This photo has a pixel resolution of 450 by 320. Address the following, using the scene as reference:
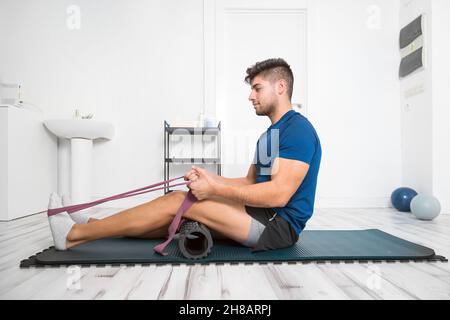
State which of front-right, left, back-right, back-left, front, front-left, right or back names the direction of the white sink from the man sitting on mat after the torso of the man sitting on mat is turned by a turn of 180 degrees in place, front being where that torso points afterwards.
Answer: back-left

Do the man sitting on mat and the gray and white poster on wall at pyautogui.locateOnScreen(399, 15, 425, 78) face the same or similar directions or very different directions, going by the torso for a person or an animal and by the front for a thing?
same or similar directions

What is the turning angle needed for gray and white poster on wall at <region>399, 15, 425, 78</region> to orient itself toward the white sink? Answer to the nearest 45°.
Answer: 0° — it already faces it

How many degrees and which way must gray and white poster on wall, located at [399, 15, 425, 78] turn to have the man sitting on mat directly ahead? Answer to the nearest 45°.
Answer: approximately 45° to its left

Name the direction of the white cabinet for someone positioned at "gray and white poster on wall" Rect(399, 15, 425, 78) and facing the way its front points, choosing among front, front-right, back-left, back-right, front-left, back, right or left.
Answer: front

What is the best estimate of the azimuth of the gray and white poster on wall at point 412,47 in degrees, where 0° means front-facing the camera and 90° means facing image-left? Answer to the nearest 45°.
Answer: approximately 45°

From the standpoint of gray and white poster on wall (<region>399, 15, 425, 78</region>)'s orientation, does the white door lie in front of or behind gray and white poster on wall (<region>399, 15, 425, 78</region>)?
in front

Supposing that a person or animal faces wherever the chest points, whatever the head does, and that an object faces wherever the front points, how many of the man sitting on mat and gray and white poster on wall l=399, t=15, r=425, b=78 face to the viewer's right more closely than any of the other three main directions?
0

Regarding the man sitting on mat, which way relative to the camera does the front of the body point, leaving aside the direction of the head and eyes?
to the viewer's left

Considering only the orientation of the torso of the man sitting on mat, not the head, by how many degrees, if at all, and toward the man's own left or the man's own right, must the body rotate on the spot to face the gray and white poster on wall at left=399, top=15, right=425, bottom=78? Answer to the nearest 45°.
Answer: approximately 135° to the man's own right

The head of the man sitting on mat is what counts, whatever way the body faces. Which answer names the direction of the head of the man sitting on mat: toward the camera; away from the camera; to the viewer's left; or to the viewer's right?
to the viewer's left
